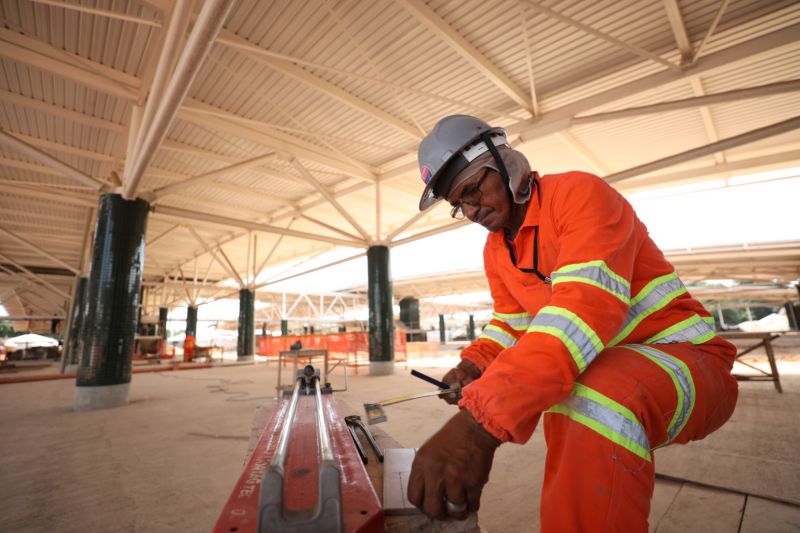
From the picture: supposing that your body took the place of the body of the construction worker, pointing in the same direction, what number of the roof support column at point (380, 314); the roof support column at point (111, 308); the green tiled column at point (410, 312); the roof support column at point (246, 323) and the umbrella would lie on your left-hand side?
0

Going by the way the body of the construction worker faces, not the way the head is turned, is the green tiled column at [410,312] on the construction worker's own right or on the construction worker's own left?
on the construction worker's own right

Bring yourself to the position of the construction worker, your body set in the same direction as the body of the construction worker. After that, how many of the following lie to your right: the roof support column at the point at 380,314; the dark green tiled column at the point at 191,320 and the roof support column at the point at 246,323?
3

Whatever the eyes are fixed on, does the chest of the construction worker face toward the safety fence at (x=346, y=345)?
no

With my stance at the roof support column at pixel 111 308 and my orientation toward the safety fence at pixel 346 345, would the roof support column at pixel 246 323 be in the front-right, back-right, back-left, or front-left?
front-left

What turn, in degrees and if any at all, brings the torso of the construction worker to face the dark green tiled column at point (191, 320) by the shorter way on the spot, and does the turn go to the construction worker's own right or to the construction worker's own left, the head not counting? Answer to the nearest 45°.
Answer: approximately 90° to the construction worker's own right

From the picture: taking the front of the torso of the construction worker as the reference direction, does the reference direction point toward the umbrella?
no

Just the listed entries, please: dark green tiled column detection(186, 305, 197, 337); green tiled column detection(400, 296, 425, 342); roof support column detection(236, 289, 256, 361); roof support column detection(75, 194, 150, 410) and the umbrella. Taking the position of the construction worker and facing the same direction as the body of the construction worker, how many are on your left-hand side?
0

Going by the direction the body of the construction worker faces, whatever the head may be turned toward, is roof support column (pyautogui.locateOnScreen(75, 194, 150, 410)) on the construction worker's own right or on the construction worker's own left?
on the construction worker's own right

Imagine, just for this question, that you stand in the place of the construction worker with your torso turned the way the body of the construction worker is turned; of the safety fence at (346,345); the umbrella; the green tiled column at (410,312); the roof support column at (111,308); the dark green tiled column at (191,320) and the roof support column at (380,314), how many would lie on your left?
0

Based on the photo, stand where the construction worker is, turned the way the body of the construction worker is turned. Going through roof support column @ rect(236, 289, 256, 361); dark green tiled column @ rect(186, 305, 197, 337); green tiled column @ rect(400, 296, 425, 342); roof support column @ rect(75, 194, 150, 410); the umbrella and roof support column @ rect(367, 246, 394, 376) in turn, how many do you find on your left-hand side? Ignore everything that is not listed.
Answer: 0

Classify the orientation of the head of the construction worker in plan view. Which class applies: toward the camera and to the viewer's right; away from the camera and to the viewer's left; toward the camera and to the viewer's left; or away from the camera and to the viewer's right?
toward the camera and to the viewer's left

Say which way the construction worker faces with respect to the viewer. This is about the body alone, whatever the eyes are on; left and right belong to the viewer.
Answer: facing the viewer and to the left of the viewer

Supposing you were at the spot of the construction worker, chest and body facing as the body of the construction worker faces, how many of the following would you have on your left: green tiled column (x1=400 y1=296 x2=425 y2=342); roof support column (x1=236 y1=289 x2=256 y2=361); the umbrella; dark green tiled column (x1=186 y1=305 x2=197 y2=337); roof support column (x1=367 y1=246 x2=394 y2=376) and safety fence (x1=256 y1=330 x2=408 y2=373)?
0

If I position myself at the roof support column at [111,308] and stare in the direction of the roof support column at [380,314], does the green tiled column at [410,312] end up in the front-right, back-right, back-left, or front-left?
front-left

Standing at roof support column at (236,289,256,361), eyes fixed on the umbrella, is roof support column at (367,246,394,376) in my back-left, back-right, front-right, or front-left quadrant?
back-left

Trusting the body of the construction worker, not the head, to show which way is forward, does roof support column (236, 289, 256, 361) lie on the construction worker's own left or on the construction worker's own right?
on the construction worker's own right

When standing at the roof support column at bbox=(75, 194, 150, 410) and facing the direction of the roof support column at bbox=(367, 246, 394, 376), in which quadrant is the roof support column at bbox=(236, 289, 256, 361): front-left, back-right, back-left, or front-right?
front-left
